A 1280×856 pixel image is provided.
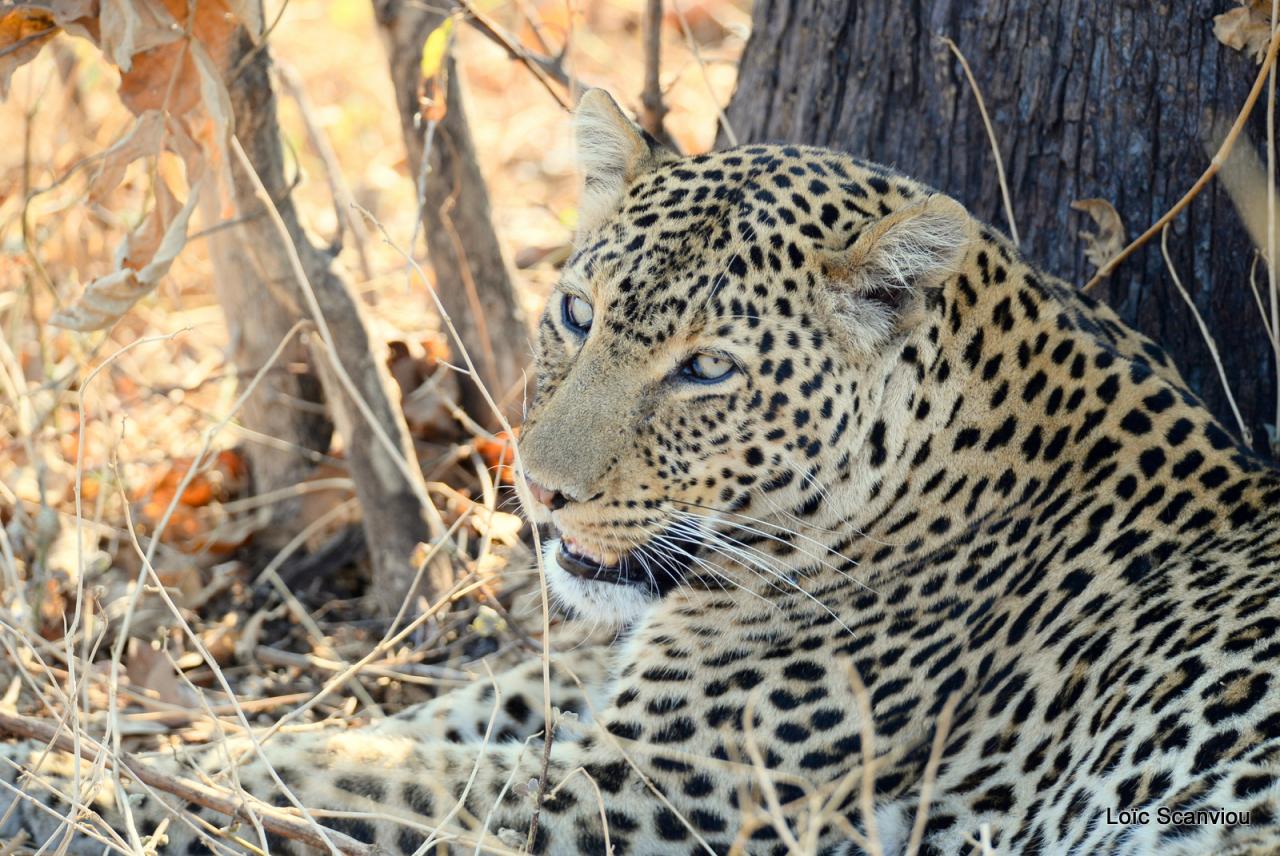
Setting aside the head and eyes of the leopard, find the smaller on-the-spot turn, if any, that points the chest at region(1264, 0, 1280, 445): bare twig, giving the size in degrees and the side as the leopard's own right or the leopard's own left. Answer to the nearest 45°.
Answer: approximately 135° to the leopard's own right

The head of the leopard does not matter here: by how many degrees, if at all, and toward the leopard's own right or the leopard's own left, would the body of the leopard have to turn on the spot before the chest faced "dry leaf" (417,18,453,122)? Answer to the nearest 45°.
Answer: approximately 45° to the leopard's own right

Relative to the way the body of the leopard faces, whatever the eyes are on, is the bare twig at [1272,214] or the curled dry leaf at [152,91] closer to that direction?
the curled dry leaf

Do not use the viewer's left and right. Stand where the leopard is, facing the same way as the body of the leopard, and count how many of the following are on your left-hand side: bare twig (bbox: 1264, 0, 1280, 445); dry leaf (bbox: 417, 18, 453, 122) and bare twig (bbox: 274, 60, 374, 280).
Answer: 0

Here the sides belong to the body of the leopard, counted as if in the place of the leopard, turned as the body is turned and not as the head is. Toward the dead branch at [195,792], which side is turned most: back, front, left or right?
front

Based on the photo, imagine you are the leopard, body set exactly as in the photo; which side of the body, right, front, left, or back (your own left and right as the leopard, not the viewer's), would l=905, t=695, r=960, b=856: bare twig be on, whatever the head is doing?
left

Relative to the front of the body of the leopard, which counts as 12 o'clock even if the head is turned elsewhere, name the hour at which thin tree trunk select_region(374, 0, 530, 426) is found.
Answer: The thin tree trunk is roughly at 2 o'clock from the leopard.

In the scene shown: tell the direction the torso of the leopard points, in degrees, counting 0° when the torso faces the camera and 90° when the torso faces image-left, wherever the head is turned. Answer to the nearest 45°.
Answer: approximately 90°

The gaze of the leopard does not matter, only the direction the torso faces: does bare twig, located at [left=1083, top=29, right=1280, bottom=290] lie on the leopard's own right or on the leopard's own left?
on the leopard's own right

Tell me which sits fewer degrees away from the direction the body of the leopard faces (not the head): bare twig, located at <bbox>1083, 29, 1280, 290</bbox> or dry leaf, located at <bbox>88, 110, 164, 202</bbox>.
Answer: the dry leaf

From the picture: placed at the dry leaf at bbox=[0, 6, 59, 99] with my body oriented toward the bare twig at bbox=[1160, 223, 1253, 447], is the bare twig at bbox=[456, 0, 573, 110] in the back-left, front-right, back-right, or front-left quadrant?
front-left

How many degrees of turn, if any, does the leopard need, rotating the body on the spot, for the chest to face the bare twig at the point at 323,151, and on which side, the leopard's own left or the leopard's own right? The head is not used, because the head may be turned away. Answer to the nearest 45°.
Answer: approximately 45° to the leopard's own right
